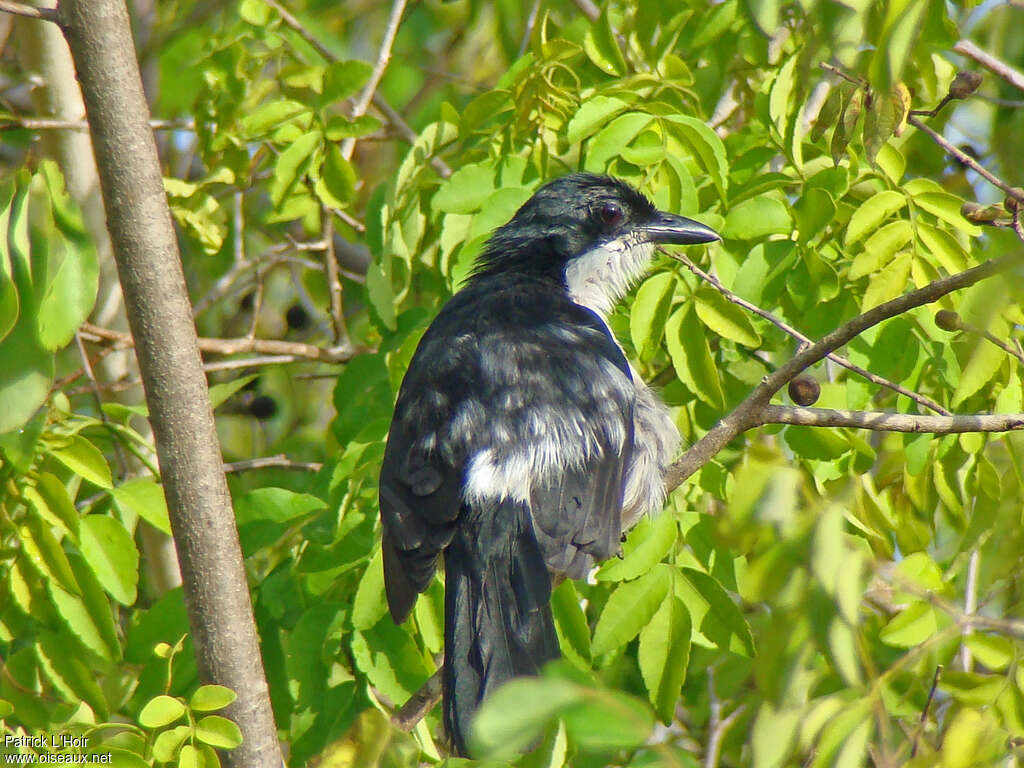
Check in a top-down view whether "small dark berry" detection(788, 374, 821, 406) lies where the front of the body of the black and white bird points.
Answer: no

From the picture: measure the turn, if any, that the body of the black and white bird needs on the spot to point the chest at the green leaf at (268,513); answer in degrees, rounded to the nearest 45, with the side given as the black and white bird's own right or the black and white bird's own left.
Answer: approximately 135° to the black and white bird's own left

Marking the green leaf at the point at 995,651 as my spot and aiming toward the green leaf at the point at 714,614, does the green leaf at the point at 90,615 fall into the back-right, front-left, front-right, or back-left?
front-left

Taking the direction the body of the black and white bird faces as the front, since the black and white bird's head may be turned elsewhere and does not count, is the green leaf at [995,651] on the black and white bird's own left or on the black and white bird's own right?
on the black and white bird's own right

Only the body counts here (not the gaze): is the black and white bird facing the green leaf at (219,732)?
no

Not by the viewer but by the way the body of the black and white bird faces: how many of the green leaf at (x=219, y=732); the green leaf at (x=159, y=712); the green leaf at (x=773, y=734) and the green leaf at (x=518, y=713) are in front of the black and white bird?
0

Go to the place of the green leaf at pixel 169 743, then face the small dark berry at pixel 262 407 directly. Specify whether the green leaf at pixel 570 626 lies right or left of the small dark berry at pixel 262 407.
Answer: right

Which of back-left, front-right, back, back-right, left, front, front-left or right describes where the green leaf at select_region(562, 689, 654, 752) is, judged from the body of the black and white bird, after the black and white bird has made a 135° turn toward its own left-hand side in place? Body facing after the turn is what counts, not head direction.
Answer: left

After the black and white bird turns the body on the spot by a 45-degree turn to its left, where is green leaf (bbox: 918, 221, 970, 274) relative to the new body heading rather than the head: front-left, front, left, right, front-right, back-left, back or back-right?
right

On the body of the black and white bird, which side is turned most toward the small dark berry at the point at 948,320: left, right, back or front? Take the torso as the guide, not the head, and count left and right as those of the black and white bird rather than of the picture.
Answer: right

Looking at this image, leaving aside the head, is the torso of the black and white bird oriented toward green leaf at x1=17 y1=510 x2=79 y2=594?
no

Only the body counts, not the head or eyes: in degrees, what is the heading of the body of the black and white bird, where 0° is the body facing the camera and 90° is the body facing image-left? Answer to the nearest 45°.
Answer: approximately 225°

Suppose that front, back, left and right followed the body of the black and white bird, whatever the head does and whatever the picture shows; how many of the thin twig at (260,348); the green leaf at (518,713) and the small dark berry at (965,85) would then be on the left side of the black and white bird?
1

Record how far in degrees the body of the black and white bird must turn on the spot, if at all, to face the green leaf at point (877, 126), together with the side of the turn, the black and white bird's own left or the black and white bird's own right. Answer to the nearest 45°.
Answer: approximately 90° to the black and white bird's own right
